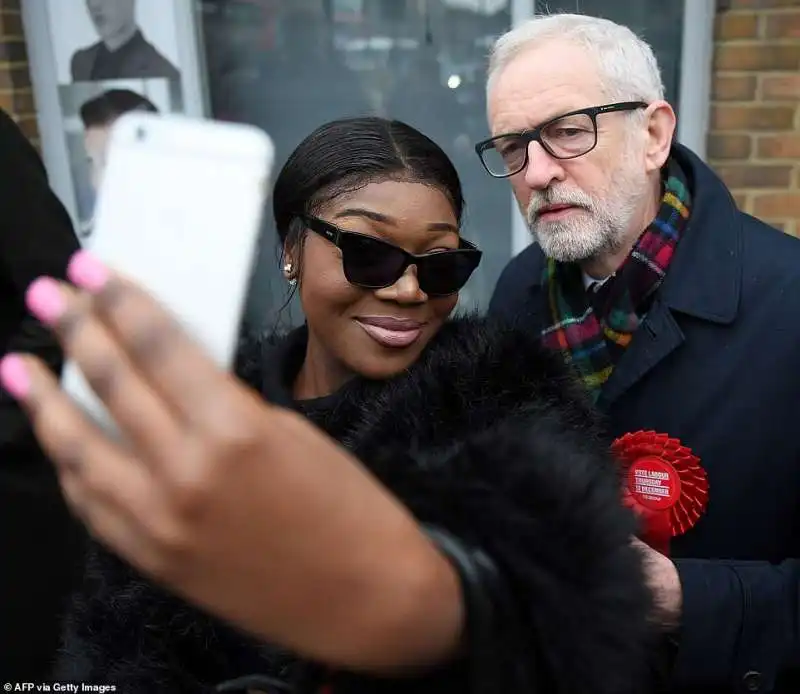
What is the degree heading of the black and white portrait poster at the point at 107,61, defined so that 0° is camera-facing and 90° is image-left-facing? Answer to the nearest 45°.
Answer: approximately 0°

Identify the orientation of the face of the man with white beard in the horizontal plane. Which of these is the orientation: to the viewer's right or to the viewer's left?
to the viewer's left

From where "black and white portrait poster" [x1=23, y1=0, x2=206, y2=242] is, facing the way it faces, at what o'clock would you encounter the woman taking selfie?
The woman taking selfie is roughly at 12 o'clock from the black and white portrait poster.

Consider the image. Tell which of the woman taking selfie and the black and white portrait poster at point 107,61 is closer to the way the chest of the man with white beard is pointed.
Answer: the woman taking selfie

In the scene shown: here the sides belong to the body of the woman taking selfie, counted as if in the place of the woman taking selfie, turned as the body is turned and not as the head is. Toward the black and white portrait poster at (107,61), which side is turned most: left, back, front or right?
back

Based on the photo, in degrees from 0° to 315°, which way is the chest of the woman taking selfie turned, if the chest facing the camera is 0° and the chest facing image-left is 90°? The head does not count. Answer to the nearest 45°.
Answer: approximately 0°

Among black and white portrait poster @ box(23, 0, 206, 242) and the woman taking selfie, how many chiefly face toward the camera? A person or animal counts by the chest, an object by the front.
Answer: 2
